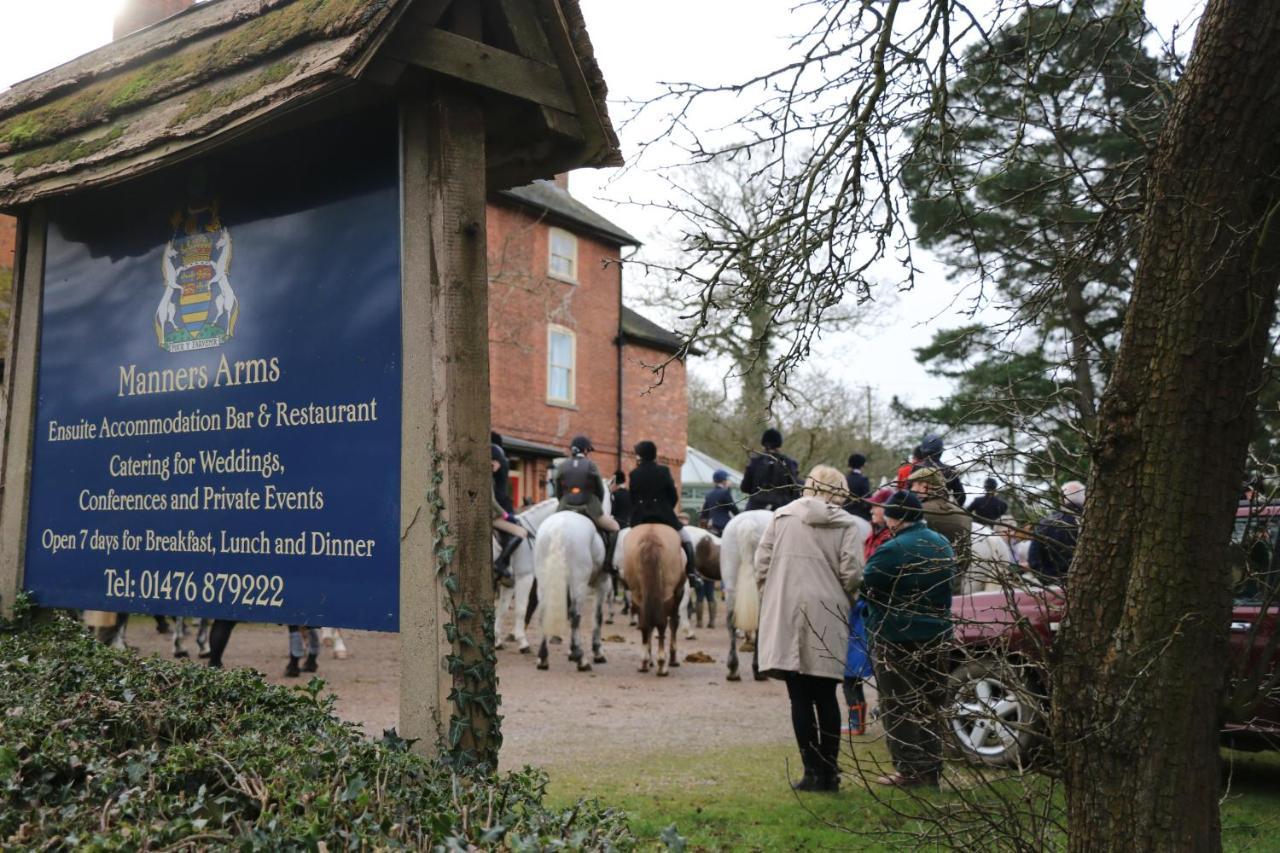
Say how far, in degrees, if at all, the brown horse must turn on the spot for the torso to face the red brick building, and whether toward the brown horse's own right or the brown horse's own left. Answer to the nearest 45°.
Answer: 0° — it already faces it

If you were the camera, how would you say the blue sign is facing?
facing the viewer and to the left of the viewer

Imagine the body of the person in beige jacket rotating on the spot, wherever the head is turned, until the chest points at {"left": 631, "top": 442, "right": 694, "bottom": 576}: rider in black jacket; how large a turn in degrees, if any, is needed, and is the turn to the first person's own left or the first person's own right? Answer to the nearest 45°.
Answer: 0° — they already face them

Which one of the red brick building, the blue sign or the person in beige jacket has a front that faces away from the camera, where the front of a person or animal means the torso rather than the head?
the person in beige jacket

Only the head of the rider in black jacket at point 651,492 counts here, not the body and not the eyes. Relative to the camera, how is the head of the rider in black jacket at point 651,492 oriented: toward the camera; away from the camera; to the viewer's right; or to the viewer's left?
away from the camera

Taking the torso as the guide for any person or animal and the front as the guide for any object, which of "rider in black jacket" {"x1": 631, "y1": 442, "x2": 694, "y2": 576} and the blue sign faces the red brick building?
the rider in black jacket

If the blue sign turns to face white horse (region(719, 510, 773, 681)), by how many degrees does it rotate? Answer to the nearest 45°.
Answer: approximately 180°

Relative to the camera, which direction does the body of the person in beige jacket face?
away from the camera

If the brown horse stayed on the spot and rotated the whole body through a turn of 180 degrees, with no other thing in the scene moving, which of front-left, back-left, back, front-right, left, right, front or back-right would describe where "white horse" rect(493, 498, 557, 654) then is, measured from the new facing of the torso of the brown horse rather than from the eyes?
back-right

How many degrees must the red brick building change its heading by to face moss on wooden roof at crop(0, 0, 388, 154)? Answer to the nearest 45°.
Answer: approximately 45° to its right

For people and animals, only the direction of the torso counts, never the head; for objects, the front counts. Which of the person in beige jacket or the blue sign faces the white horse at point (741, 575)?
the person in beige jacket

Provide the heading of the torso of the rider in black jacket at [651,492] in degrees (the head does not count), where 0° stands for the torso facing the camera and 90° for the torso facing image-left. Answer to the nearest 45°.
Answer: approximately 180°

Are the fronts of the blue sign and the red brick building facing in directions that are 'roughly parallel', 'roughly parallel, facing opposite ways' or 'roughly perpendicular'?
roughly perpendicular

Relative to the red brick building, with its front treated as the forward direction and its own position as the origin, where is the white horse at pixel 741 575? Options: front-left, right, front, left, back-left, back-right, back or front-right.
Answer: front-right

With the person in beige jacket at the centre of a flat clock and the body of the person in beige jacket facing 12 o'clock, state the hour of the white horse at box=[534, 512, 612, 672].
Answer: The white horse is roughly at 11 o'clock from the person in beige jacket.

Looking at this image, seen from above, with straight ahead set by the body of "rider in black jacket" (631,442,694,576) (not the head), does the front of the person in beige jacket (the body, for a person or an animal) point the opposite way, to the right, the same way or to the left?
the same way

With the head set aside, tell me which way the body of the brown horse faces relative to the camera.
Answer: away from the camera

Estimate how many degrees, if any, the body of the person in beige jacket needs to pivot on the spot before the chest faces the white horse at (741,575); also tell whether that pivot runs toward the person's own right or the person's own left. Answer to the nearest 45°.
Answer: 0° — they already face it

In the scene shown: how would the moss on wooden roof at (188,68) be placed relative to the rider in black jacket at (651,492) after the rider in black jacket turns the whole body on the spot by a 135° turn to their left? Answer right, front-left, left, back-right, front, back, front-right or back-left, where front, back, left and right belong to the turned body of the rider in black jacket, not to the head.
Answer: front-left

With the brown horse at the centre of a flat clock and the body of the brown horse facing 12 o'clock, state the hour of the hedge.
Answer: The hedge is roughly at 6 o'clock from the brown horse.

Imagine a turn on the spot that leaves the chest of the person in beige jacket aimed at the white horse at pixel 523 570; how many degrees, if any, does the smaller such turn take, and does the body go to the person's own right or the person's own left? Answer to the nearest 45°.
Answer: approximately 45° to the person's own left
